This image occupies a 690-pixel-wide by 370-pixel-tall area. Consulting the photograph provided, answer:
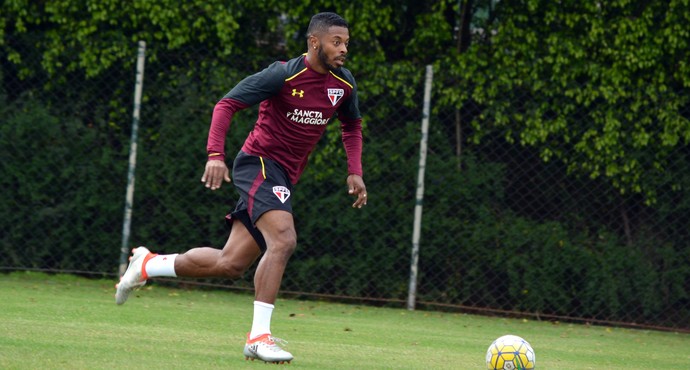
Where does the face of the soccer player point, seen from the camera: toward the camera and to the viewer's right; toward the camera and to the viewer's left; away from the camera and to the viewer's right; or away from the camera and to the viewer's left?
toward the camera and to the viewer's right

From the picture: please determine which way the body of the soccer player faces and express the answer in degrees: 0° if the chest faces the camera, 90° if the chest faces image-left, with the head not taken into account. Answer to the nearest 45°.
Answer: approximately 315°

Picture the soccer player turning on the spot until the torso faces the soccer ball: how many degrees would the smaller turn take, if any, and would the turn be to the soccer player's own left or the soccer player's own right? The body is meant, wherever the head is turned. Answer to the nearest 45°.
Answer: approximately 45° to the soccer player's own left
